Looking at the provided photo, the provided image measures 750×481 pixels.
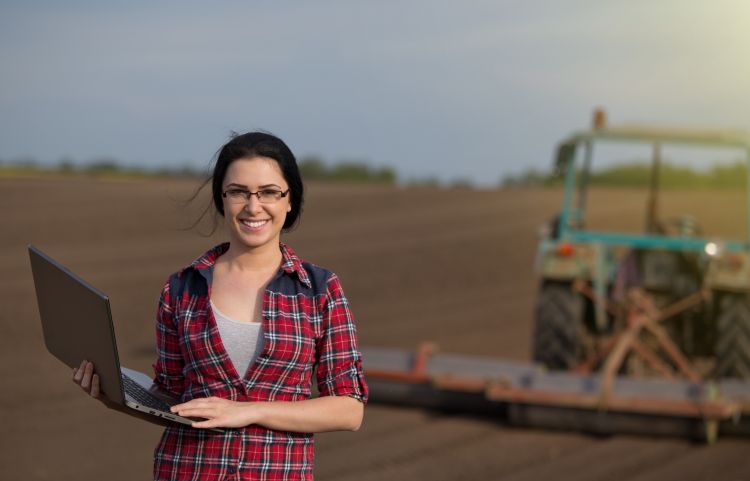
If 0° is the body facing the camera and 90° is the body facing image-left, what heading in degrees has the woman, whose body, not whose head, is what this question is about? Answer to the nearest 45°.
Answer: approximately 0°

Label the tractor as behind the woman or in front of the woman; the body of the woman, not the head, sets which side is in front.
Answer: behind

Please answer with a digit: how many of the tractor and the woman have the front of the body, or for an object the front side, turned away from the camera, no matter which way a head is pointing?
1

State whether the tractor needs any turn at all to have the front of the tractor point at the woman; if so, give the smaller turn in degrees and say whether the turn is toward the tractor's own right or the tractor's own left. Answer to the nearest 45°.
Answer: approximately 180°

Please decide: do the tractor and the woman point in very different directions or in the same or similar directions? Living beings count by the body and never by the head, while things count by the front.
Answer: very different directions
